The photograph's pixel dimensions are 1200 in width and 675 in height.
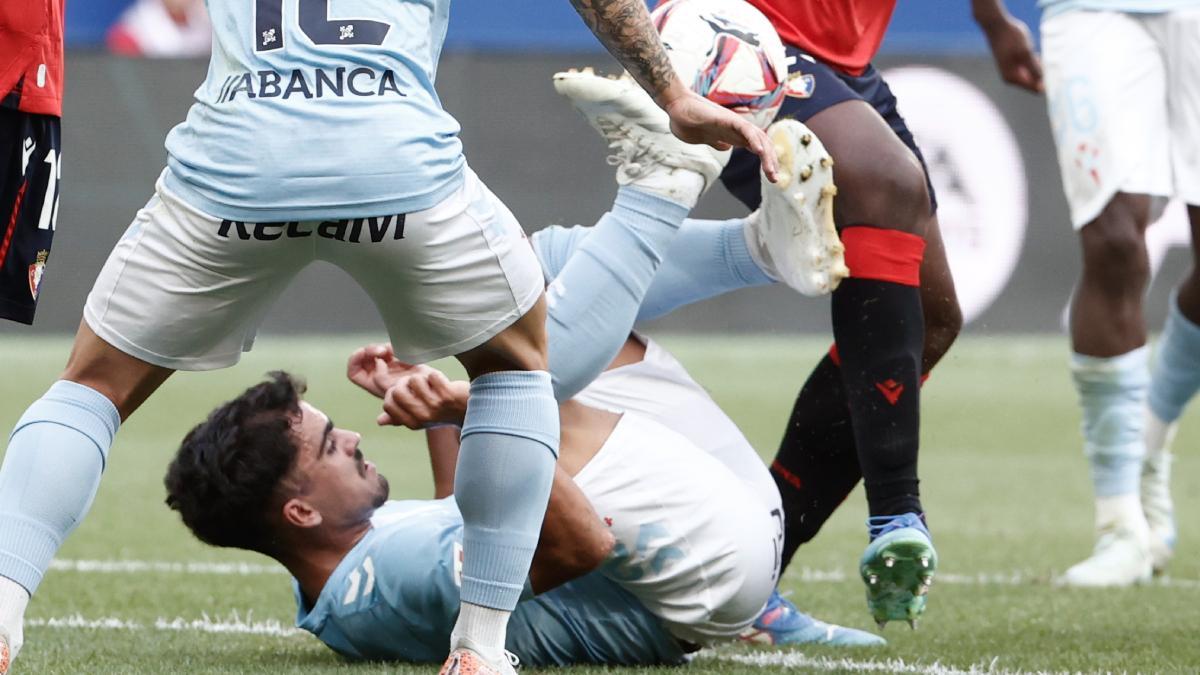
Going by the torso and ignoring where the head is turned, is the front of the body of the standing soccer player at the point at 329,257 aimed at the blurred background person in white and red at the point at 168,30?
yes

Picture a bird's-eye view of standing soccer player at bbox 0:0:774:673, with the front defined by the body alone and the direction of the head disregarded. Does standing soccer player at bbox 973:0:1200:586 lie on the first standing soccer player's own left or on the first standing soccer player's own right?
on the first standing soccer player's own right

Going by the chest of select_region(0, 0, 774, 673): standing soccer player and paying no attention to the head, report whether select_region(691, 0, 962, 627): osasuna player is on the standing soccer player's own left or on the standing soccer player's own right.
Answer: on the standing soccer player's own right

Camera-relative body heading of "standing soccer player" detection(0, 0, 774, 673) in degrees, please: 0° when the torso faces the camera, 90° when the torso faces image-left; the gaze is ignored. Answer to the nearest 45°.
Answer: approximately 180°

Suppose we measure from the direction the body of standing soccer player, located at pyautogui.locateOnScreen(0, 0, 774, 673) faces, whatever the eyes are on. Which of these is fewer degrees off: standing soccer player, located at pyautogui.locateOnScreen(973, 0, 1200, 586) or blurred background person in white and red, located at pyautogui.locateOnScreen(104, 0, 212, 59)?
the blurred background person in white and red
